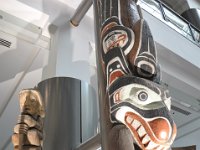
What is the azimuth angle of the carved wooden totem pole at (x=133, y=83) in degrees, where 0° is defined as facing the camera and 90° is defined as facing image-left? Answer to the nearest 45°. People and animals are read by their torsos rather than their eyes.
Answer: approximately 315°

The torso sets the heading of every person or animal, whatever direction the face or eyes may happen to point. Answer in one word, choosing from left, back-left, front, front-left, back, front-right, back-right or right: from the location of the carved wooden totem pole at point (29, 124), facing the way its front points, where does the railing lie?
back

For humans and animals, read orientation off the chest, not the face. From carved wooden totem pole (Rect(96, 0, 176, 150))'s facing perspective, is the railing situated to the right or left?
on its left

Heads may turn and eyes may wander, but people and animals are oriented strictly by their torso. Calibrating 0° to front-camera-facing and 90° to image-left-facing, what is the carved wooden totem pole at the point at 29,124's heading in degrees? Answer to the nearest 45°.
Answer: approximately 45°
